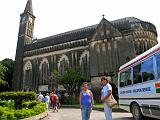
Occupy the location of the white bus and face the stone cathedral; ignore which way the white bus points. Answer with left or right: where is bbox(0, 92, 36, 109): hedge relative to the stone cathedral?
left

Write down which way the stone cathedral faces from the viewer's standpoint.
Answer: facing away from the viewer and to the left of the viewer

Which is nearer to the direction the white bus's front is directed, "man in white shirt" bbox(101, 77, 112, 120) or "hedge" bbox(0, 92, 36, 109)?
the man in white shirt

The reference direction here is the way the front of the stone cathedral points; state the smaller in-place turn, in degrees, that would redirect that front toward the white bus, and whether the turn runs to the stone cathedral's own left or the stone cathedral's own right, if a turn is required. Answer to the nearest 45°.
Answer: approximately 135° to the stone cathedral's own left
